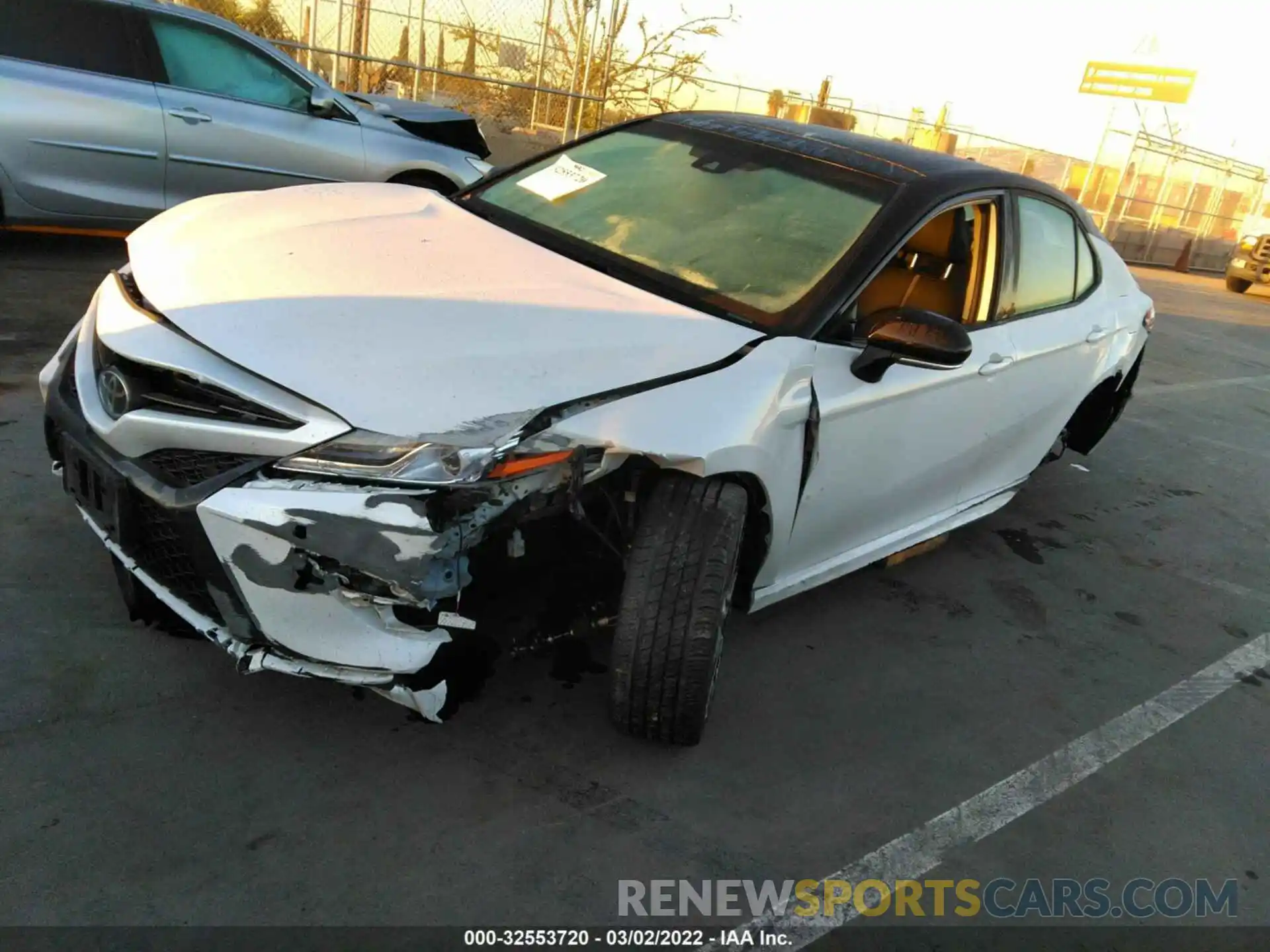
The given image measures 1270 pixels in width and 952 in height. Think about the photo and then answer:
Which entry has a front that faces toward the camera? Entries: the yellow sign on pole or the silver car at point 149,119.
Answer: the yellow sign on pole

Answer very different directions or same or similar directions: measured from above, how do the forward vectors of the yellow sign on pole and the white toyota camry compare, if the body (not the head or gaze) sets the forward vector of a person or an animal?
same or similar directions

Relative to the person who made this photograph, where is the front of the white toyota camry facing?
facing the viewer and to the left of the viewer

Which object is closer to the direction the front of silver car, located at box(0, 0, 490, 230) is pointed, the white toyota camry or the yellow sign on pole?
the yellow sign on pole

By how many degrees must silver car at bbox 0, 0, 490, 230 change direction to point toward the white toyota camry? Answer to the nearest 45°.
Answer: approximately 90° to its right

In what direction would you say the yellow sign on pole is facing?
toward the camera

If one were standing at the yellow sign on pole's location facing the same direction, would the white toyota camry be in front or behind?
in front

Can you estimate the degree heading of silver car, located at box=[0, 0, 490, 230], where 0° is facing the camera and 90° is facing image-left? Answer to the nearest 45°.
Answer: approximately 270°

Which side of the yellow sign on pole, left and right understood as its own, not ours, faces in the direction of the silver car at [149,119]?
front

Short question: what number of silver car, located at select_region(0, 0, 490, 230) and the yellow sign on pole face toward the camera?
1

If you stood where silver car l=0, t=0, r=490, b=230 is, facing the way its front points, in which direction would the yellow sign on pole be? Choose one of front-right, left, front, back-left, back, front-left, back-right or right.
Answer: front-left

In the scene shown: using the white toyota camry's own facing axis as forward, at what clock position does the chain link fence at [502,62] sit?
The chain link fence is roughly at 4 o'clock from the white toyota camry.

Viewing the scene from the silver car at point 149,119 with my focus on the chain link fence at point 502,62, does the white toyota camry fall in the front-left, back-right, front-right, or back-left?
back-right
